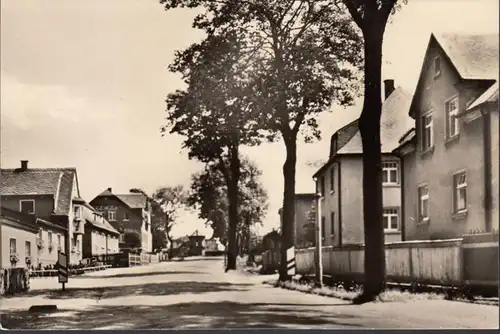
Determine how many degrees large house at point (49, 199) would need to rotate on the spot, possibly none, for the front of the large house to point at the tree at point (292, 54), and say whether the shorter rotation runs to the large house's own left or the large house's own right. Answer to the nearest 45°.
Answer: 0° — it already faces it

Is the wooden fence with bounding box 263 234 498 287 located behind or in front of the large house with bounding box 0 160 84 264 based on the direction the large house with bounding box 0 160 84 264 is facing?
in front

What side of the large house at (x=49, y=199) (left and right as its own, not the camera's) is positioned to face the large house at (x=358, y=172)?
front

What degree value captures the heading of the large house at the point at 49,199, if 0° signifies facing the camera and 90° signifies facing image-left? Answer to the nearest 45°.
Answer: approximately 270°

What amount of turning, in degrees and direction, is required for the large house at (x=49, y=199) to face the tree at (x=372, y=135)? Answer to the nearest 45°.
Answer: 0° — it already faces it
